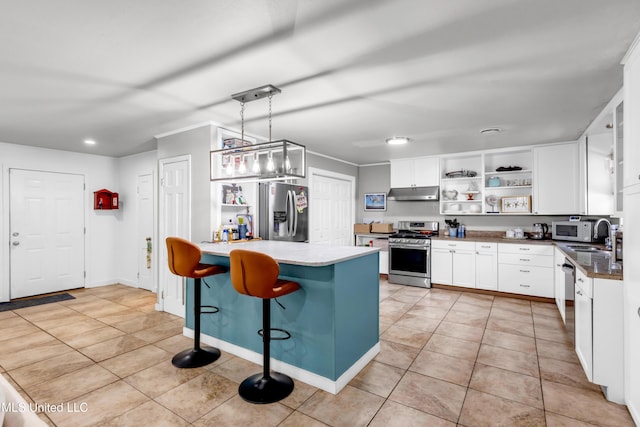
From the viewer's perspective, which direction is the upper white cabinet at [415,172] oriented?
toward the camera

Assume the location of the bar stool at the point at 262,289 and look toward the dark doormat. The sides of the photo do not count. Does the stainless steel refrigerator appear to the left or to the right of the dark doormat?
right

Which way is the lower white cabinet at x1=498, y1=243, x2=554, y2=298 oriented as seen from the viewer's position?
toward the camera

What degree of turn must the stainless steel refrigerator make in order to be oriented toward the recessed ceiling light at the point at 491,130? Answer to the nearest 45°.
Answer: approximately 45° to its left

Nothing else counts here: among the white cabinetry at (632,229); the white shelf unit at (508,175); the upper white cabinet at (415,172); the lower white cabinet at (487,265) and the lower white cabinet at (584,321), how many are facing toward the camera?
3

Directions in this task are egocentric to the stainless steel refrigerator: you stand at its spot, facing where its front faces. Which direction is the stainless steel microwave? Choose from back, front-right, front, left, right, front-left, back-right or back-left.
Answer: front-left

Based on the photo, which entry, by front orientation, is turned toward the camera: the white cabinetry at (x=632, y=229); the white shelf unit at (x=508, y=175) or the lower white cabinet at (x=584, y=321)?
the white shelf unit

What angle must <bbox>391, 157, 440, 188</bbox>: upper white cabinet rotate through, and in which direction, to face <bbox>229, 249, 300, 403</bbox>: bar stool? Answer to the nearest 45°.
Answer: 0° — it already faces it

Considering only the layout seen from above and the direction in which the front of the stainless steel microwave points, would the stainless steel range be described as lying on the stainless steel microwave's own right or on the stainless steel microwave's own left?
on the stainless steel microwave's own right

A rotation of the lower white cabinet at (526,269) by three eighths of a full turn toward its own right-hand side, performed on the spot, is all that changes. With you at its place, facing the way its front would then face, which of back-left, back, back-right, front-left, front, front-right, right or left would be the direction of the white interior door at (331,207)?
front-left

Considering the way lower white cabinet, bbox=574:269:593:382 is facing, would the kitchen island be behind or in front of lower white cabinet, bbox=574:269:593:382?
in front

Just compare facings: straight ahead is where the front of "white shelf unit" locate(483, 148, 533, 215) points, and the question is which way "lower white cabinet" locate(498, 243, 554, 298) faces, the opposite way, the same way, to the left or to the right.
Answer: the same way

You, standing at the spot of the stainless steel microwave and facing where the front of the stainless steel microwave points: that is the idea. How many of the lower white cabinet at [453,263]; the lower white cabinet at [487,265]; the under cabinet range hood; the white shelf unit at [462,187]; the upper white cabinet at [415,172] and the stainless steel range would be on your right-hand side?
6

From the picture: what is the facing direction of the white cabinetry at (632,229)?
to the viewer's left

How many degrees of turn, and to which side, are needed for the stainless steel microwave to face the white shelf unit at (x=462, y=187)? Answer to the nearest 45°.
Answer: approximately 90° to its right

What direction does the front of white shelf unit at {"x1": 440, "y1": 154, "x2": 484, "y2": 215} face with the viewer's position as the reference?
facing the viewer

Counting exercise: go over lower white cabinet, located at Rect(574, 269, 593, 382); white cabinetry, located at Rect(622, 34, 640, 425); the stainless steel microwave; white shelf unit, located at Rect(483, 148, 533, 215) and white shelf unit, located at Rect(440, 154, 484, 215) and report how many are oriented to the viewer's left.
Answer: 2

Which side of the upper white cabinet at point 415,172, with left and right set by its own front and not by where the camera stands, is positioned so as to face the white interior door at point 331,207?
right
